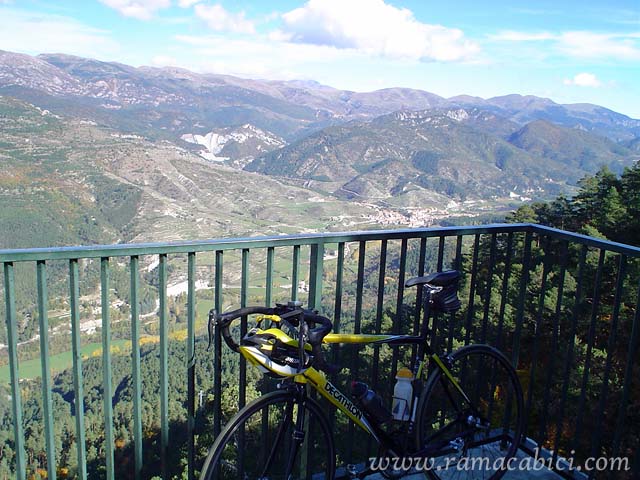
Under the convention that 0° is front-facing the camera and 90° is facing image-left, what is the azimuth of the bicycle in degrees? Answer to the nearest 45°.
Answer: approximately 45°
